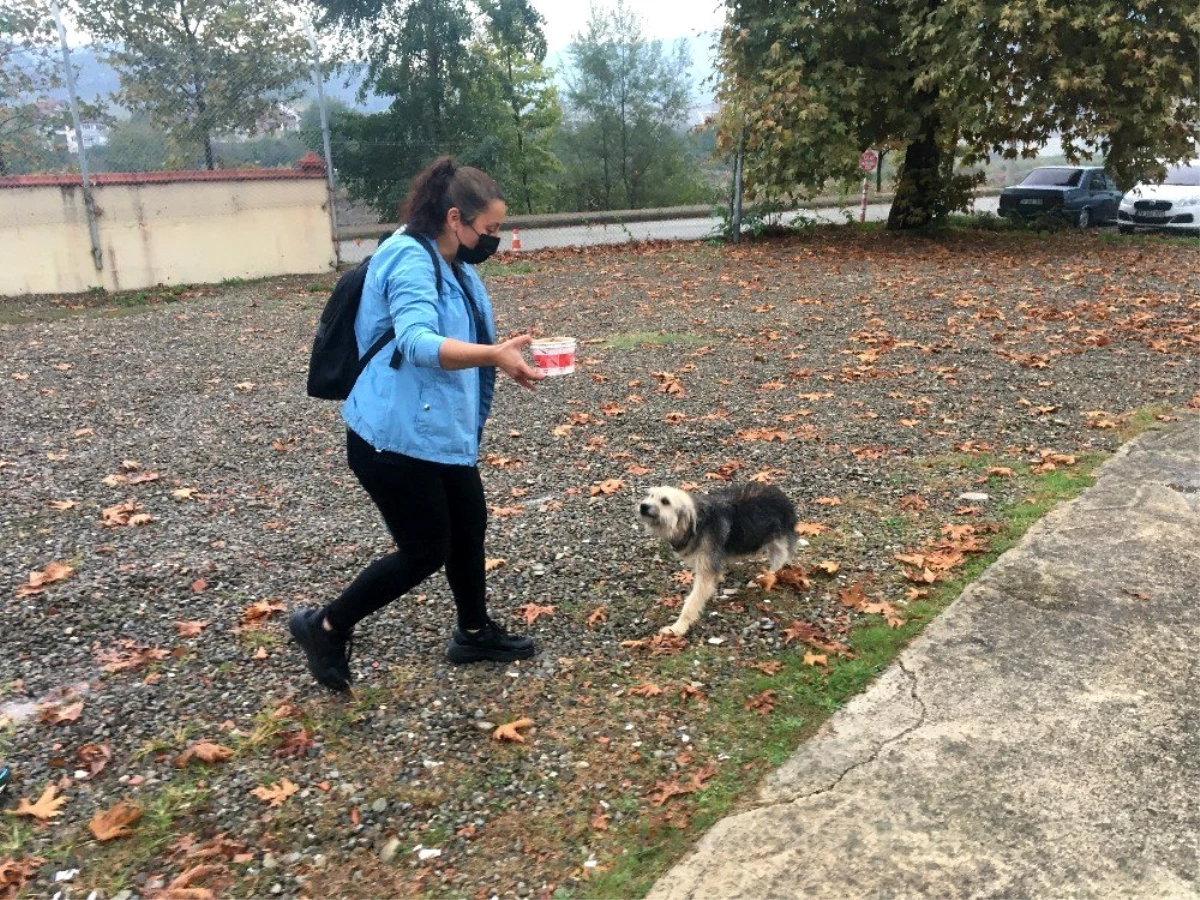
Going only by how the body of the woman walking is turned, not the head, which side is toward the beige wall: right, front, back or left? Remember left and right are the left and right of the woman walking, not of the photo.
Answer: left

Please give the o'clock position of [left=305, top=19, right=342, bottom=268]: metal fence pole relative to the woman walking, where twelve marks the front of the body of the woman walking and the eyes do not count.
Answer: The metal fence pole is roughly at 9 o'clock from the woman walking.

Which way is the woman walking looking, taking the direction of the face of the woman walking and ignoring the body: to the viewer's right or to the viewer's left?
to the viewer's right

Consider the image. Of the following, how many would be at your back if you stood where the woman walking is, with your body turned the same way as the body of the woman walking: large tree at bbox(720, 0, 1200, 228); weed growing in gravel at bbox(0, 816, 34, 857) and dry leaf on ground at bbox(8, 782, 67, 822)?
2

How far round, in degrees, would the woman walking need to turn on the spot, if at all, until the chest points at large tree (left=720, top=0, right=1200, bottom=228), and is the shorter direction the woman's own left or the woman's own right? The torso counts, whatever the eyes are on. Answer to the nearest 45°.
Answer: approximately 45° to the woman's own left

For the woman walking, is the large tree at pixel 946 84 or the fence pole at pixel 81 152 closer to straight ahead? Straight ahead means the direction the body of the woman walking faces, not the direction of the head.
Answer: the large tree

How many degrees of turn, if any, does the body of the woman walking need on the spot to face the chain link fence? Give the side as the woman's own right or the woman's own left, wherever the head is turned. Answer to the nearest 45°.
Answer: approximately 90° to the woman's own left

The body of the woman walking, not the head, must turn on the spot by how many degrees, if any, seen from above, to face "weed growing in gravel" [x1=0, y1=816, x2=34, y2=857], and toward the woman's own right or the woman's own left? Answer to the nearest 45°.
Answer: approximately 180°

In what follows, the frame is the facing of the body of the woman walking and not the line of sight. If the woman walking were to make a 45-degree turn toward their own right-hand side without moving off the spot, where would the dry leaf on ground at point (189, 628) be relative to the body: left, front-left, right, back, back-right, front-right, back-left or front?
back

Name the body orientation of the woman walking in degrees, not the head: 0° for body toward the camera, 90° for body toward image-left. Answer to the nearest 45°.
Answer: approximately 270°

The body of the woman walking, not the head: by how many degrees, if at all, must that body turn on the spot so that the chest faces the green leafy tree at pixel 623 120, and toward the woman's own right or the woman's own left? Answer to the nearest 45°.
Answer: approximately 90° to the woman's own left
